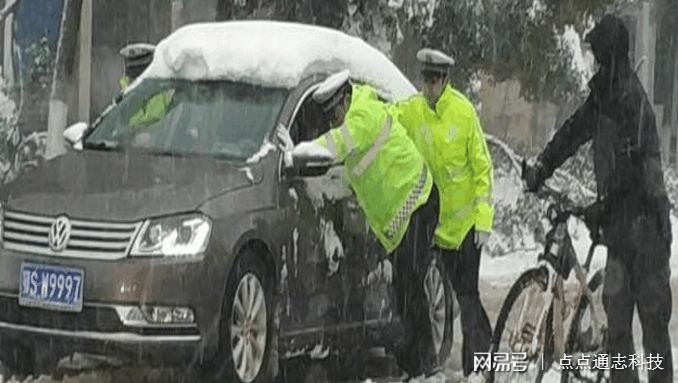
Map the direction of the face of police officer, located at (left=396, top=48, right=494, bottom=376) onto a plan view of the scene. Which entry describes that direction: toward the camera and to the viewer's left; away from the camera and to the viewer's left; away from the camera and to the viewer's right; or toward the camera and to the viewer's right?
toward the camera and to the viewer's left

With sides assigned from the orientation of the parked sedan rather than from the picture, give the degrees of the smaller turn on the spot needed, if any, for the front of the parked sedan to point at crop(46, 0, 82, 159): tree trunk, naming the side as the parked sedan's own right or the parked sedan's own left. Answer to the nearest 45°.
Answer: approximately 90° to the parked sedan's own right

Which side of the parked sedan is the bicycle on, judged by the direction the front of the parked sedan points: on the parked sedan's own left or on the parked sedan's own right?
on the parked sedan's own left

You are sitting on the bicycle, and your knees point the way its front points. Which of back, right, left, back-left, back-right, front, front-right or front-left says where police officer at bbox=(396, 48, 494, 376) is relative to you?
right

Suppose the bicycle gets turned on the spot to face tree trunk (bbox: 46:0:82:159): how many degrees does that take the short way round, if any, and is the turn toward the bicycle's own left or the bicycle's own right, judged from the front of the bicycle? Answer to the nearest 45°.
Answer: approximately 45° to the bicycle's own right

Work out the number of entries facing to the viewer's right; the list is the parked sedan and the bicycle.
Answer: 0

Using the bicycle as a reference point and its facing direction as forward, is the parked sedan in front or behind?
in front

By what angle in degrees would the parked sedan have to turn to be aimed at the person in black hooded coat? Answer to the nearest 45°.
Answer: approximately 135° to its left

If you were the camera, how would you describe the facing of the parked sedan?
facing the viewer and to the left of the viewer

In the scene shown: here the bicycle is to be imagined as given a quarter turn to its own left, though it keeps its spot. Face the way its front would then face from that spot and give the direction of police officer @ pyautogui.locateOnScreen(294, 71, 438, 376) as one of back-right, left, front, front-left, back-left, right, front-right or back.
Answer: back-right

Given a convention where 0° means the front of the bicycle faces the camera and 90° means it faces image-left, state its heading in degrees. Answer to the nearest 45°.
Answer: approximately 45°
